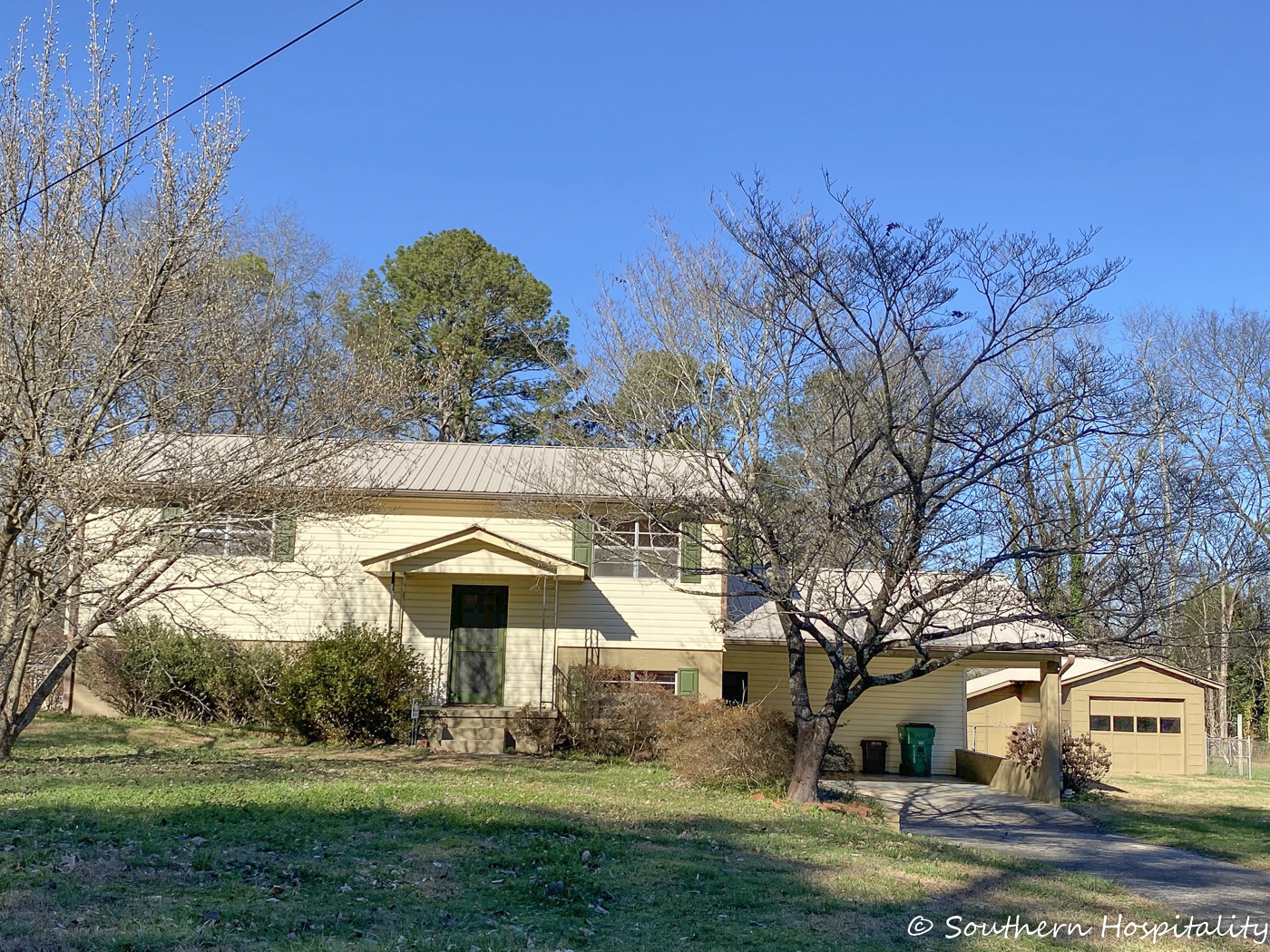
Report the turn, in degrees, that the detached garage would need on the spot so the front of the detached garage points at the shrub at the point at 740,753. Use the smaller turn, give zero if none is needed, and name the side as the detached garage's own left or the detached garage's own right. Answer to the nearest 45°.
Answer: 0° — it already faces it

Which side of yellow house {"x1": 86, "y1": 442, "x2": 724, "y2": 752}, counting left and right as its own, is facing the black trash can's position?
left

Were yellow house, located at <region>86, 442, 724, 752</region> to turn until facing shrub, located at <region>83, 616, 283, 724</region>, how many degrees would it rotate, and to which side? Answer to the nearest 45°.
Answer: approximately 90° to its right

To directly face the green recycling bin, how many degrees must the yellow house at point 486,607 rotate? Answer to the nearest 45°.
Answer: approximately 90° to its left

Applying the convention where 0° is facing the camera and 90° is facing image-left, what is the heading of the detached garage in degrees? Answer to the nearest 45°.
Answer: approximately 0°

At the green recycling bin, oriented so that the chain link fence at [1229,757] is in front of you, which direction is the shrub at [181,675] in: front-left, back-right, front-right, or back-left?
back-left

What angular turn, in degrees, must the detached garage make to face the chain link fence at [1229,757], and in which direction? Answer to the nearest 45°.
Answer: approximately 135° to its left

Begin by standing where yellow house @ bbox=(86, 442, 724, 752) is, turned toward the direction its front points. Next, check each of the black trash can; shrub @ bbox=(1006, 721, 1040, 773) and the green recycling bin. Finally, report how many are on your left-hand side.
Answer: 3

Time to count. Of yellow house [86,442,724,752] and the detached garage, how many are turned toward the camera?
2
